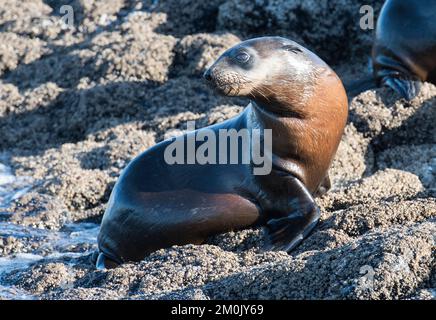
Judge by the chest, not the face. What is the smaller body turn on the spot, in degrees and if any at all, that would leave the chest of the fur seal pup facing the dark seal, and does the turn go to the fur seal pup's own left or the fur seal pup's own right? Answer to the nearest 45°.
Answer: approximately 45° to the fur seal pup's own left

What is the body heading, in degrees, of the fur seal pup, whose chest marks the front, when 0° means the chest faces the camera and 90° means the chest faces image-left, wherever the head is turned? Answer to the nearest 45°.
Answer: approximately 270°
